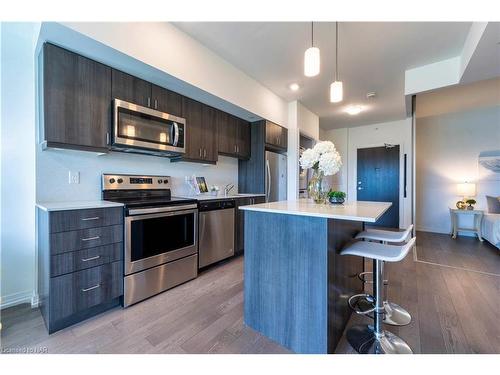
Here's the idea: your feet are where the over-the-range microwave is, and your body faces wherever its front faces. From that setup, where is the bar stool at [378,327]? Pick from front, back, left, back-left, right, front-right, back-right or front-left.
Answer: front

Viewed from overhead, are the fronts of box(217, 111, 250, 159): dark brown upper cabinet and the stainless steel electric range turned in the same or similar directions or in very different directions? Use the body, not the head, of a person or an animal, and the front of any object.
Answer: same or similar directions

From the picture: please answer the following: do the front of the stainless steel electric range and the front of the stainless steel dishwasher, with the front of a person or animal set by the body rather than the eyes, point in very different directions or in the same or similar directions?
same or similar directions

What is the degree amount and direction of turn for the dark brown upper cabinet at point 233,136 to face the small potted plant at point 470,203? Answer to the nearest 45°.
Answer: approximately 45° to its left

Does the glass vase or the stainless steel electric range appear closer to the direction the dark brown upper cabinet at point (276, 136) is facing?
the glass vase

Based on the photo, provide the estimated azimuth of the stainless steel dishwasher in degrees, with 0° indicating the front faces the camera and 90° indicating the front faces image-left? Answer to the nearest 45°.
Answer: approximately 315°

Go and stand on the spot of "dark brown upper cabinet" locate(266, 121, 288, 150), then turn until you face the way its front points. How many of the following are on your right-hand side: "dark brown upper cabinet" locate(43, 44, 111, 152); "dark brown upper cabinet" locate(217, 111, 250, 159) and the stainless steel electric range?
3

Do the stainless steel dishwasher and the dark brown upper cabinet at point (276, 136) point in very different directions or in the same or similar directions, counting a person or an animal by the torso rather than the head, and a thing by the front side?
same or similar directions

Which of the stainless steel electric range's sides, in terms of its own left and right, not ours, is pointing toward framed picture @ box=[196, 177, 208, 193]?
left

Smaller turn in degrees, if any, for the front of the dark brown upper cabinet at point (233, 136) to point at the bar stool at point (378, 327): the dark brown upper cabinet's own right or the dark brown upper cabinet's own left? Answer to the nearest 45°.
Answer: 0° — it already faces it

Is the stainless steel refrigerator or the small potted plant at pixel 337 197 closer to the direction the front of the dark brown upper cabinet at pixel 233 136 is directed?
the small potted plant

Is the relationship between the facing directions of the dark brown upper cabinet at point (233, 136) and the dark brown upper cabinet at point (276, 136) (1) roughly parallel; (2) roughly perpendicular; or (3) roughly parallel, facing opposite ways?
roughly parallel

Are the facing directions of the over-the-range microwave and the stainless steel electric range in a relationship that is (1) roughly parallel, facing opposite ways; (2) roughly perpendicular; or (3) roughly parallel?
roughly parallel

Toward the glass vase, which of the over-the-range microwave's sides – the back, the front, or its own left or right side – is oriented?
front

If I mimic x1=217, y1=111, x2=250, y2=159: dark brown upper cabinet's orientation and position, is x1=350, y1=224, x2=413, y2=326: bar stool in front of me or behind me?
in front

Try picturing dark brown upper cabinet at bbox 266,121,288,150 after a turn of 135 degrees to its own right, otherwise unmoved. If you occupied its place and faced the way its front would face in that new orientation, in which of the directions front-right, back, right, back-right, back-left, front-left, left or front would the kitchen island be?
left

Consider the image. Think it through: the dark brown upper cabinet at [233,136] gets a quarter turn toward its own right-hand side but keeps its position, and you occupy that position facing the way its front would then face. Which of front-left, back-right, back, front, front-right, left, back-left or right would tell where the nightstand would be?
back-left

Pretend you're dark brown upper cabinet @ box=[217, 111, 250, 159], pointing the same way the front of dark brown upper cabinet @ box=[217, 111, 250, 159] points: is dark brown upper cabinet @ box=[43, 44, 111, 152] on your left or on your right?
on your right
